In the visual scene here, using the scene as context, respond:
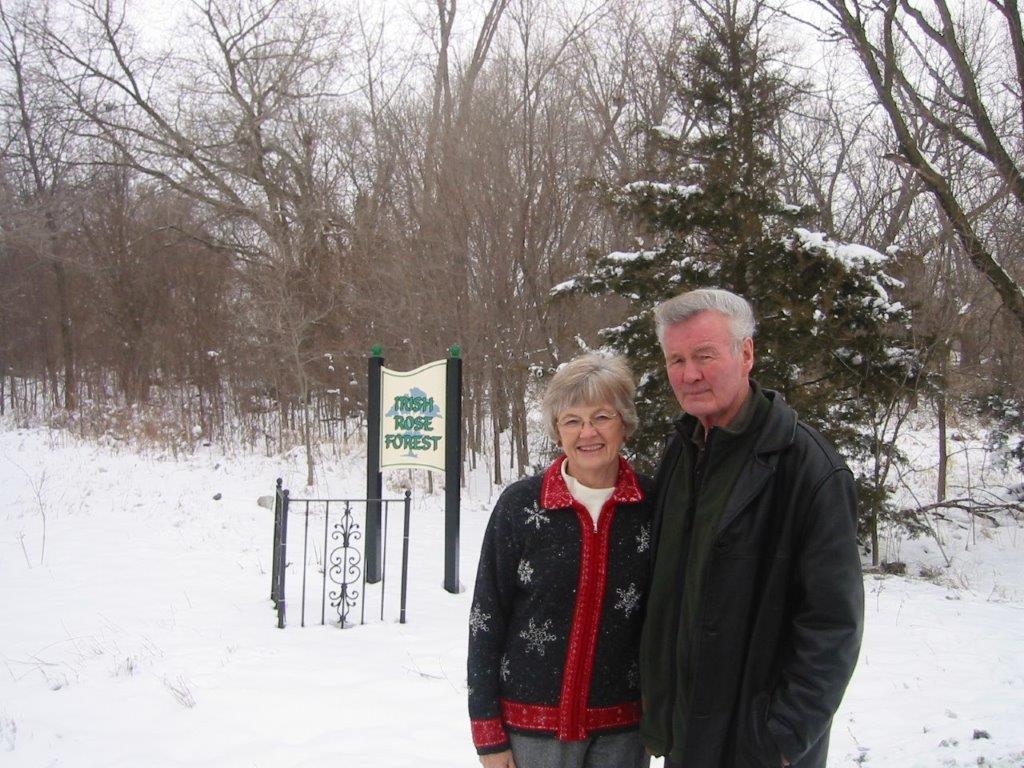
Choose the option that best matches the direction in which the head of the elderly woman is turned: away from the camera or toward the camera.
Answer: toward the camera

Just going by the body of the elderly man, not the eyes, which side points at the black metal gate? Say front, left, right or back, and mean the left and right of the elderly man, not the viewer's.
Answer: right

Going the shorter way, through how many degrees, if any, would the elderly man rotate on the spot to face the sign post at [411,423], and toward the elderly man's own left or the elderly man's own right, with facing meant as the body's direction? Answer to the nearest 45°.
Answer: approximately 90° to the elderly man's own right

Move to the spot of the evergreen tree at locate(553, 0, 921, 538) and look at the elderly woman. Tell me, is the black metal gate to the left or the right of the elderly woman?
right

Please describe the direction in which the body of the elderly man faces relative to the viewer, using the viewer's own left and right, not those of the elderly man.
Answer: facing the viewer and to the left of the viewer

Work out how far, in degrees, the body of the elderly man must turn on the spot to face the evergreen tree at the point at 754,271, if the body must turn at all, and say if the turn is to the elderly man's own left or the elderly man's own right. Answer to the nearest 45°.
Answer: approximately 135° to the elderly man's own right

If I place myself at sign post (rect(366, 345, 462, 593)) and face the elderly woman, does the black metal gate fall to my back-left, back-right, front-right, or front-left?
front-right

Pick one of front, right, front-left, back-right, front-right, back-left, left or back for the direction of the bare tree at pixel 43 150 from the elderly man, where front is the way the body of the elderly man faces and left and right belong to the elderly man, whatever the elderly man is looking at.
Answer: right

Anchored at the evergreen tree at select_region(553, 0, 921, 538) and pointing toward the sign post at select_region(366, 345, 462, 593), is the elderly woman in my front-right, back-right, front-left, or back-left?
front-left
